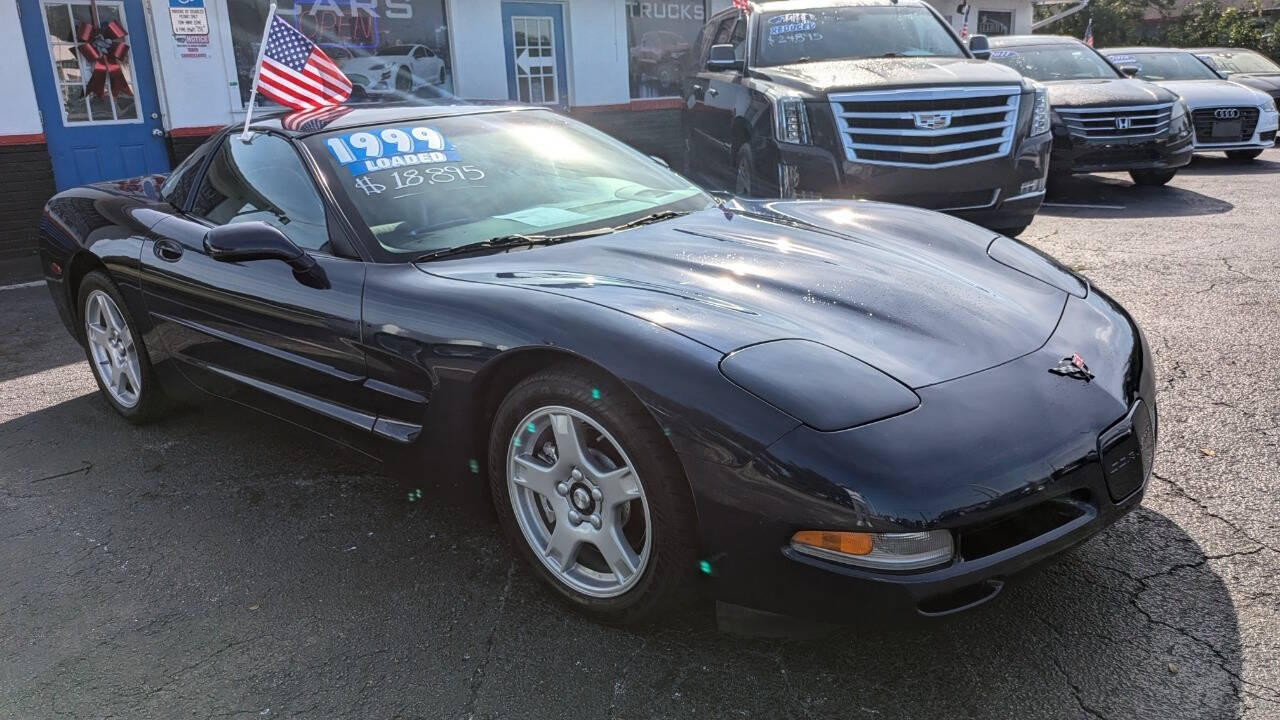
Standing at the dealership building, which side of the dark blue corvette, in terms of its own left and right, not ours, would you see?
back

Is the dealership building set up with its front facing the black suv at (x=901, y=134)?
no

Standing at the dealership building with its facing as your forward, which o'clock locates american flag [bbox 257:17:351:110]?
The american flag is roughly at 1 o'clock from the dealership building.

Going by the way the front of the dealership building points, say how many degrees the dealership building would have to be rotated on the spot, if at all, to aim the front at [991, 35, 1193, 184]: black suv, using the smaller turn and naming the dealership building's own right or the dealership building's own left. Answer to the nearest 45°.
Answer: approximately 45° to the dealership building's own left

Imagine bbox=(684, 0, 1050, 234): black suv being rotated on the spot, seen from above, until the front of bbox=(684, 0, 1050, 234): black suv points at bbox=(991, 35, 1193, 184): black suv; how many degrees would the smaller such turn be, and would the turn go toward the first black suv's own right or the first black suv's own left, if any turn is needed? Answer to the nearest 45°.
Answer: approximately 90° to the first black suv's own left

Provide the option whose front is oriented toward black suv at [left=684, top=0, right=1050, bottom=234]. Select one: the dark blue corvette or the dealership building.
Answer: the dealership building

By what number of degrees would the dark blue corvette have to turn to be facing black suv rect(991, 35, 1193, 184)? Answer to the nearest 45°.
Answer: approximately 90° to its left

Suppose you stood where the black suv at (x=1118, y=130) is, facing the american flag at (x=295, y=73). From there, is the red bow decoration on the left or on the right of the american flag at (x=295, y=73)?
right

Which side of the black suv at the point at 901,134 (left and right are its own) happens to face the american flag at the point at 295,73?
right

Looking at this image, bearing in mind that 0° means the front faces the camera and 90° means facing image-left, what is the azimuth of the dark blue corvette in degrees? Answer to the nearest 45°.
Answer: approximately 315°

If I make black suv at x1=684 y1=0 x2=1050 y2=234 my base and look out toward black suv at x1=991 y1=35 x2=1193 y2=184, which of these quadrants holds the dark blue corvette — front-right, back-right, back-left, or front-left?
back-right

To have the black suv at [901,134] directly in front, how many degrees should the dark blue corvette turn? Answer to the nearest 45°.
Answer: approximately 90° to its left

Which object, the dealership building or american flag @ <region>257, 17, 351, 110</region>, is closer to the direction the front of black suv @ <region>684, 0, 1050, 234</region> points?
the american flag

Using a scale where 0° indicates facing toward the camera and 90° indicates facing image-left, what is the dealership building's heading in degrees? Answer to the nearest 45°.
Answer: approximately 315°
